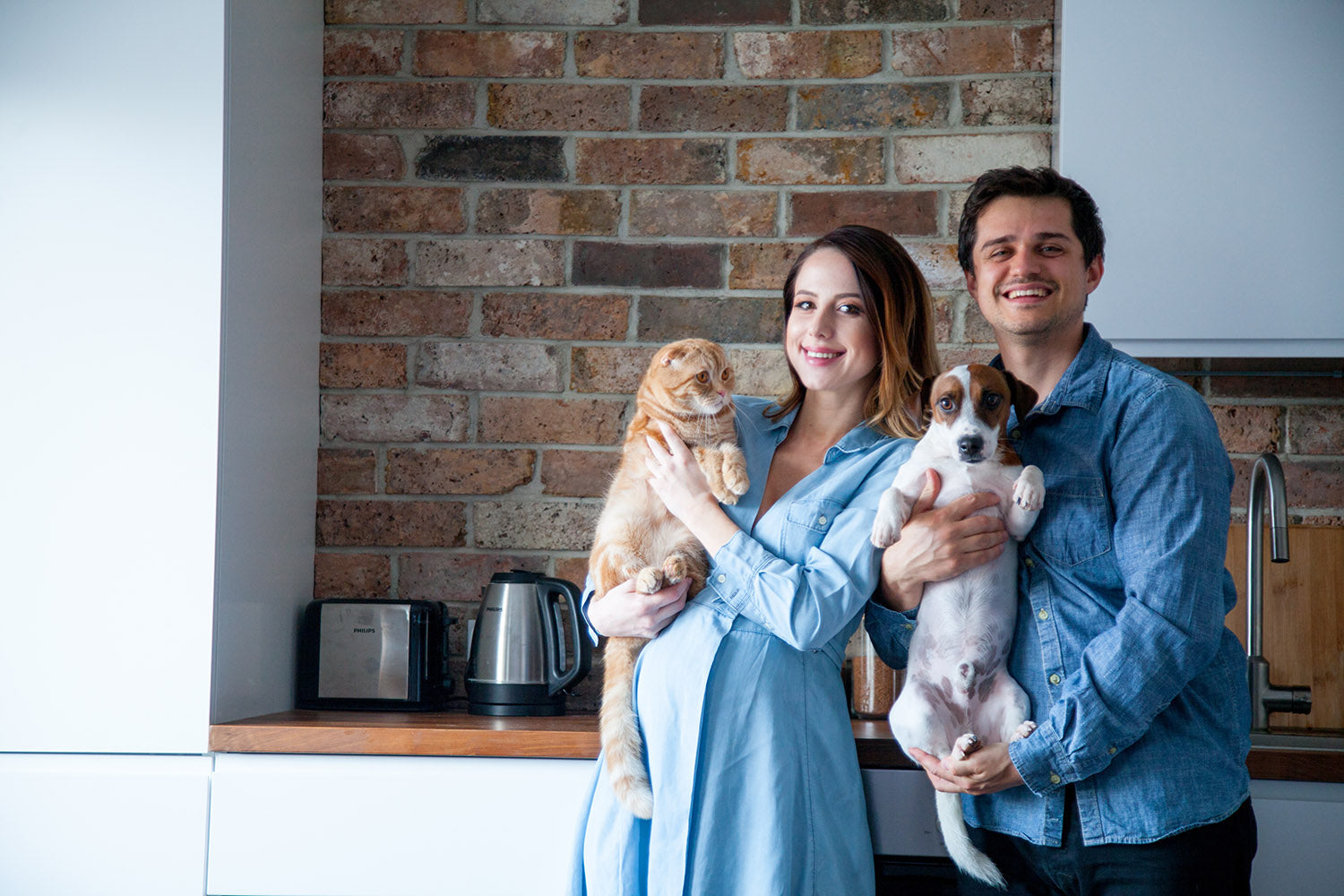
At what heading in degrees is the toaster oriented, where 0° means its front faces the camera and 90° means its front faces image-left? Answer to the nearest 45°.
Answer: approximately 0°

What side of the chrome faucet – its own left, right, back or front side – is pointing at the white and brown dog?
right

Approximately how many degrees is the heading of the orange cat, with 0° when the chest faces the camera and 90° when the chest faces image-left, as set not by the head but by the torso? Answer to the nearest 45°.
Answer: approximately 315°

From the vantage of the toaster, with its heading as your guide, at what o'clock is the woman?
The woman is roughly at 11 o'clock from the toaster.
